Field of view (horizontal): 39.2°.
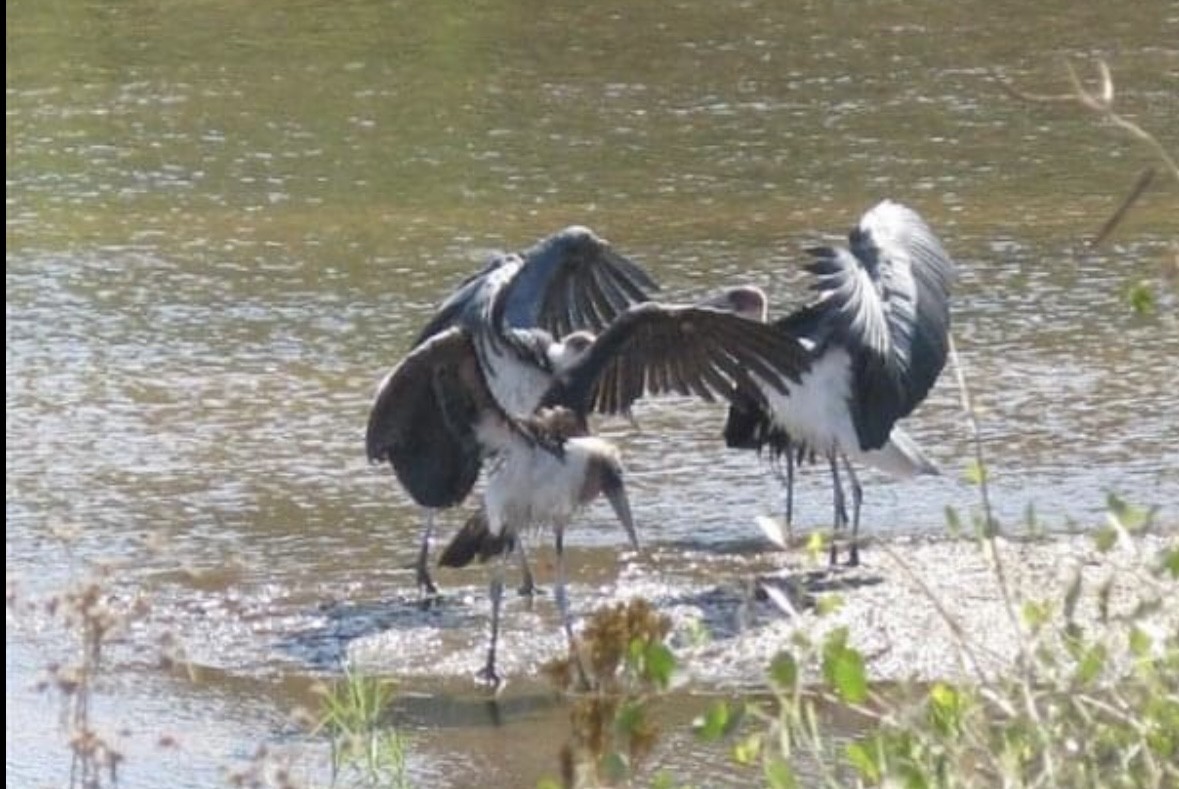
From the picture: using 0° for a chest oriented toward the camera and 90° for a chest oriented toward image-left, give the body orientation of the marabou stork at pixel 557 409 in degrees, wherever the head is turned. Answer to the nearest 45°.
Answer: approximately 315°

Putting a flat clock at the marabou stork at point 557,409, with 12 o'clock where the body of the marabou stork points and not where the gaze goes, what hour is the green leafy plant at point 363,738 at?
The green leafy plant is roughly at 2 o'clock from the marabou stork.

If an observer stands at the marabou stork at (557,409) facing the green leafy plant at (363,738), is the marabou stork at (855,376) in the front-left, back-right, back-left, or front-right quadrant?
back-left

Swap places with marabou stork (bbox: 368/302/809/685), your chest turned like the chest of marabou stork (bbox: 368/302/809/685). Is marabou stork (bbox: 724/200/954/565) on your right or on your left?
on your left
